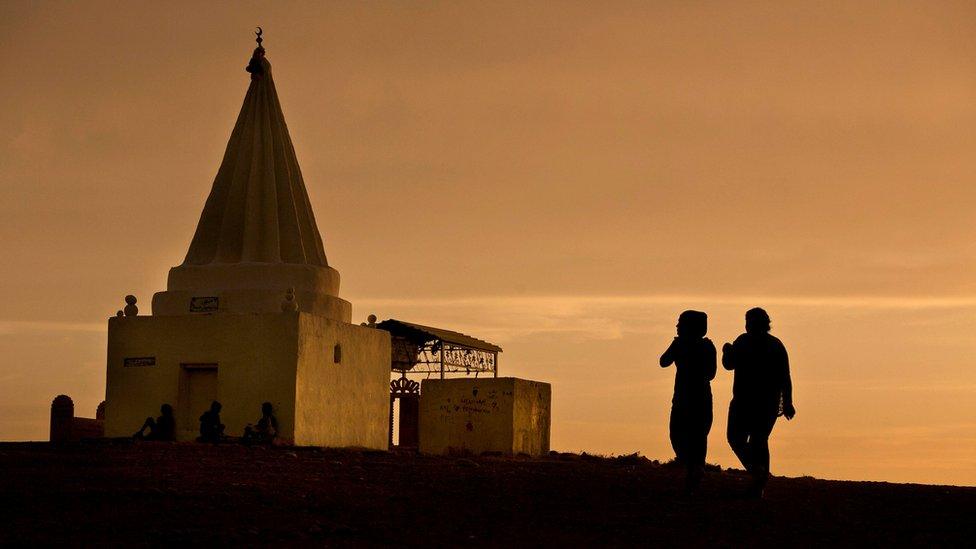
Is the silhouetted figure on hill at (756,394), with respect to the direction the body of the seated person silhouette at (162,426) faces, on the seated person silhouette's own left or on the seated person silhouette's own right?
on the seated person silhouette's own left

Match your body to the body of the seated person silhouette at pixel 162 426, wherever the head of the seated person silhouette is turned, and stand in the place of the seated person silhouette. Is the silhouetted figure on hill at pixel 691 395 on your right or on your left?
on your left

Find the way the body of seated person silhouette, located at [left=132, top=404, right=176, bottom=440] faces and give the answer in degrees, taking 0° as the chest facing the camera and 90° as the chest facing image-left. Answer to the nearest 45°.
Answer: approximately 90°

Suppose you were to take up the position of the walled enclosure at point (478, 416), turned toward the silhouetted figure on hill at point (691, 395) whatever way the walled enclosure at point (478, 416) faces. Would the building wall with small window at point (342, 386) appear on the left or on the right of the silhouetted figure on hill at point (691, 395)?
right
